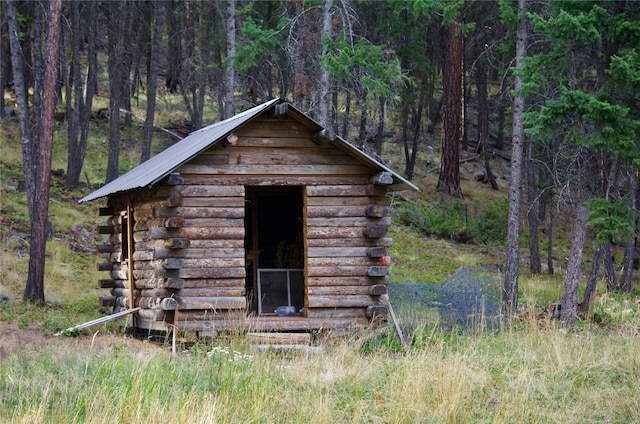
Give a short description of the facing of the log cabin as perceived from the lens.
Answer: facing the viewer
